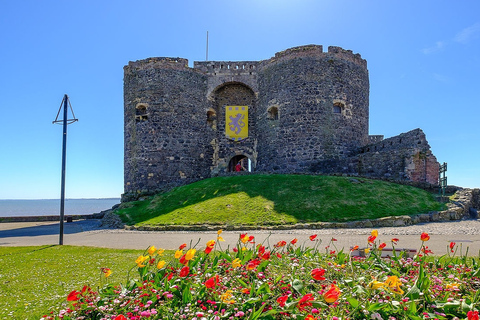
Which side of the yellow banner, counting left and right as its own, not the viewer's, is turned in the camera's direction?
front

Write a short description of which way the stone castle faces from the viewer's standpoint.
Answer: facing the viewer

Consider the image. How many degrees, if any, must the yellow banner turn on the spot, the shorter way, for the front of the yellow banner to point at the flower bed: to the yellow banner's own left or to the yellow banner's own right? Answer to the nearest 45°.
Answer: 0° — it already faces it

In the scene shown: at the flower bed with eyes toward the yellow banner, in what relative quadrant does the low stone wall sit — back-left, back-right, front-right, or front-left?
front-right

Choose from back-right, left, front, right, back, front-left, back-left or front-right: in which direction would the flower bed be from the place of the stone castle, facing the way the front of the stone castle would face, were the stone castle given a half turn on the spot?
back
